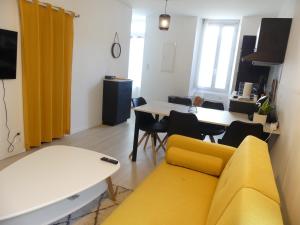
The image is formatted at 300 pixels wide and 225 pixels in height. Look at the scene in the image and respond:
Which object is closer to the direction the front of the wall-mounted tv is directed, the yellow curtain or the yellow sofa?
the yellow sofa

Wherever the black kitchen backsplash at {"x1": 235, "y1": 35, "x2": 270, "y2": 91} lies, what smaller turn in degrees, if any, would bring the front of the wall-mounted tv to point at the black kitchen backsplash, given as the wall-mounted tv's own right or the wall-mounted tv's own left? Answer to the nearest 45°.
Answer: approximately 45° to the wall-mounted tv's own left

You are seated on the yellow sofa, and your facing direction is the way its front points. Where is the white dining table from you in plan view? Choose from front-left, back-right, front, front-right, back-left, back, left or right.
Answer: right

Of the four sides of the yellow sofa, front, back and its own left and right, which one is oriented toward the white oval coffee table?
front

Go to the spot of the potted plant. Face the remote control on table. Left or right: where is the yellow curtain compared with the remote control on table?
right

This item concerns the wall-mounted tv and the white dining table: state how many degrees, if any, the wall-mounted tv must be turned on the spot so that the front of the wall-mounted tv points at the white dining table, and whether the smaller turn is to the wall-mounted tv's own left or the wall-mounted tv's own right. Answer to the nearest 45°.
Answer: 0° — it already faces it

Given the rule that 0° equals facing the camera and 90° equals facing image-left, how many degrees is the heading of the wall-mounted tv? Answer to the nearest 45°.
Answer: approximately 315°

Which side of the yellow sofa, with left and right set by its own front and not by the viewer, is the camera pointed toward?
left

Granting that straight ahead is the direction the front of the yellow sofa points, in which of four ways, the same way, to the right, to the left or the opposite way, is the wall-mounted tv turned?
the opposite way

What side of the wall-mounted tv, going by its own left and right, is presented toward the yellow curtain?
left

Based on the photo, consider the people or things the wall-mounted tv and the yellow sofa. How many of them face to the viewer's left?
1

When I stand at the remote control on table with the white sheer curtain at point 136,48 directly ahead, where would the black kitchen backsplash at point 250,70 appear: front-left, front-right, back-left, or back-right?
front-right

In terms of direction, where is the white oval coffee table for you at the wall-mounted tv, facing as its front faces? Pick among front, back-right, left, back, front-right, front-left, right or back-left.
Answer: front-right

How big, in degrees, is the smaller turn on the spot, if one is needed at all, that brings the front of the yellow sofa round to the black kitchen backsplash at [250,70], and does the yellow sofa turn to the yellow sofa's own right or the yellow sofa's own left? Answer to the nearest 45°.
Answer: approximately 90° to the yellow sofa's own right
